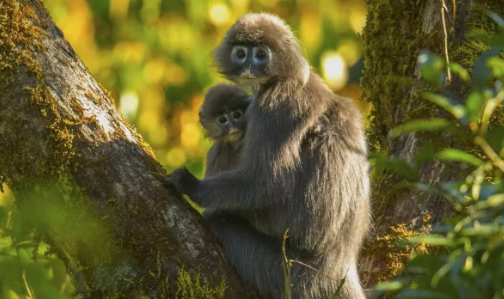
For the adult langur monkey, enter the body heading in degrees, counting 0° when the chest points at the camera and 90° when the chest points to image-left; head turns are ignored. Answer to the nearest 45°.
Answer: approximately 90°

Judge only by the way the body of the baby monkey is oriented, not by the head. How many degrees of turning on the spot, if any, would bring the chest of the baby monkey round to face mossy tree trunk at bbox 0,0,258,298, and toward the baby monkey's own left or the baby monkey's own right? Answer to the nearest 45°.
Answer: approximately 90° to the baby monkey's own right

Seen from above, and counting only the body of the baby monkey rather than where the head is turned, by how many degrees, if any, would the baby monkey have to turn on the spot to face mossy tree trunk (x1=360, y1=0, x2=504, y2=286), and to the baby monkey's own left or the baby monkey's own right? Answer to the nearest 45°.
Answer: approximately 45° to the baby monkey's own left

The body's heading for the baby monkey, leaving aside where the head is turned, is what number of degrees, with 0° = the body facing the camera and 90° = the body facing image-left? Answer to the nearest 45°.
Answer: approximately 315°
